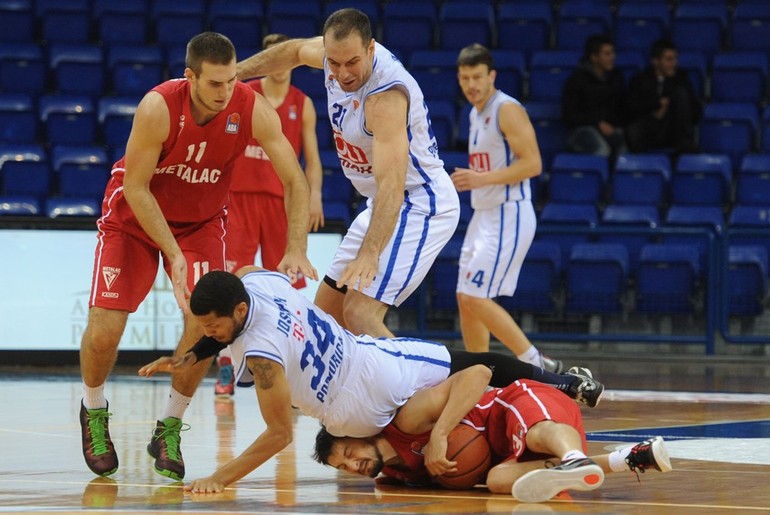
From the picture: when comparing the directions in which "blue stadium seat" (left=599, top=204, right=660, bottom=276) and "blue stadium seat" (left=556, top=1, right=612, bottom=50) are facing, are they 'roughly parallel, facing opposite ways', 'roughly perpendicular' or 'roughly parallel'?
roughly parallel

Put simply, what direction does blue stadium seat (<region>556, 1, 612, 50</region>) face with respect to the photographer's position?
facing the viewer

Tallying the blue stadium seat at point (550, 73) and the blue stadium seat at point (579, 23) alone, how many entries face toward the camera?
2

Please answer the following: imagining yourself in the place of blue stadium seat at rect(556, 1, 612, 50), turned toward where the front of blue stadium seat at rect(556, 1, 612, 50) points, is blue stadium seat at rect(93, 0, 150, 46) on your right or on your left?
on your right

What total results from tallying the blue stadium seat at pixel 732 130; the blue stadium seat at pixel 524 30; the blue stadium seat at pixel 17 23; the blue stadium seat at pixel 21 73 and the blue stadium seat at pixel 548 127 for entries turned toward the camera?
5

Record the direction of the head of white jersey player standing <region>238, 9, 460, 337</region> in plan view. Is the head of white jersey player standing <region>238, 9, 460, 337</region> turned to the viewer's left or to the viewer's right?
to the viewer's left

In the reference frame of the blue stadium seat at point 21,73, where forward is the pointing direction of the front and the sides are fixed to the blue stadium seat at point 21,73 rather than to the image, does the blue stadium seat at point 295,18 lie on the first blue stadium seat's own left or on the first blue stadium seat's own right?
on the first blue stadium seat's own left

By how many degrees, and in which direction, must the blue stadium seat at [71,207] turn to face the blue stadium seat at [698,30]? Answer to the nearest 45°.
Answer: approximately 90° to its left

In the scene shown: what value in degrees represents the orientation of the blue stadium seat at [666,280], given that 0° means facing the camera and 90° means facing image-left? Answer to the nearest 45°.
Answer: approximately 0°

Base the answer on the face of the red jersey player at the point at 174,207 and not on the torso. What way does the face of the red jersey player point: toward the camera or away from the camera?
toward the camera

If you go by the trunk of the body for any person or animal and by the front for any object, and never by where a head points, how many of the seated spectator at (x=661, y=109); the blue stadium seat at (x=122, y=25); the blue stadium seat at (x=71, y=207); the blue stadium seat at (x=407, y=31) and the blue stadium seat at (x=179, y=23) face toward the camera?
5

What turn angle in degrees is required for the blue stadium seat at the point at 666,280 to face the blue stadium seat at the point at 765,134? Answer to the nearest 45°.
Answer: approximately 135° to its left

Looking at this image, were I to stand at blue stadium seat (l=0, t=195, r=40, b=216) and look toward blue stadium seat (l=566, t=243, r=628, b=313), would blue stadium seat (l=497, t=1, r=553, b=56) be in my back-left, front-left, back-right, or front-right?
front-left

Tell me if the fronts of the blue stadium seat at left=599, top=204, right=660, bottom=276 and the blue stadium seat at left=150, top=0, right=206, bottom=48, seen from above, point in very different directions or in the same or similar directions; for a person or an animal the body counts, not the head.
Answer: same or similar directions

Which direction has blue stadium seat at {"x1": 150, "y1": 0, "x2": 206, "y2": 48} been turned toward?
toward the camera

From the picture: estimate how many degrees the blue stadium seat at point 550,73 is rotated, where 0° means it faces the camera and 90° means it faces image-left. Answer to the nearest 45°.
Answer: approximately 0°

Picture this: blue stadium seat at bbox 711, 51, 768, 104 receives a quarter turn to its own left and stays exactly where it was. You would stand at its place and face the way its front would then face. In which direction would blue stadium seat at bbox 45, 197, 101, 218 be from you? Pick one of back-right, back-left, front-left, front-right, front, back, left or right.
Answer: back-right

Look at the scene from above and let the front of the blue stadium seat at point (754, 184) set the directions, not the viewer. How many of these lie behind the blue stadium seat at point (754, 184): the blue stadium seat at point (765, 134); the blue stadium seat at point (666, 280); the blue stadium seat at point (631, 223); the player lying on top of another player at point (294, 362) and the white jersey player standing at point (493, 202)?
1

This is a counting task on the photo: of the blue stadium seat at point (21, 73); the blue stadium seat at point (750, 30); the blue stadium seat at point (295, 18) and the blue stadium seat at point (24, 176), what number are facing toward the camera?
4
